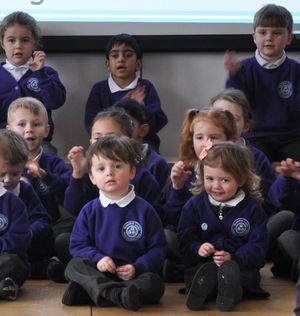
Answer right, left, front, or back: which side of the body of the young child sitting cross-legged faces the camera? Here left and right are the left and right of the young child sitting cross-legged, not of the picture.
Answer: front

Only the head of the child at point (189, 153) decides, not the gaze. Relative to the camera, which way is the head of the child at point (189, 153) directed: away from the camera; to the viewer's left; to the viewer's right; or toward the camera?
toward the camera

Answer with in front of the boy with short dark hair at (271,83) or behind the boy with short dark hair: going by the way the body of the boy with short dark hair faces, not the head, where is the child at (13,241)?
in front

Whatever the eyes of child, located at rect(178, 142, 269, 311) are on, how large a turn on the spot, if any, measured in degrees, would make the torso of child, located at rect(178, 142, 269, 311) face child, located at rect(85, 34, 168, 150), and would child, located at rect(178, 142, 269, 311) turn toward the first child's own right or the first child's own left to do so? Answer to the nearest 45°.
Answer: approximately 135° to the first child's own right

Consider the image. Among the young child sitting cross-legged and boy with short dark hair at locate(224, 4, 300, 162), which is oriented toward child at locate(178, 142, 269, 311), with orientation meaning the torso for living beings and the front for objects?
the boy with short dark hair

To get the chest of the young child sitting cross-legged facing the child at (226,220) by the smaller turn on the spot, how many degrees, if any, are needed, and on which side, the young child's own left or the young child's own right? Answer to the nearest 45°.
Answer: approximately 90° to the young child's own left

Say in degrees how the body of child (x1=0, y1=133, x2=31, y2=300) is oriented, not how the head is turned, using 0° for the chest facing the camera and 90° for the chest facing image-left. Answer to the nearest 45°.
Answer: approximately 0°

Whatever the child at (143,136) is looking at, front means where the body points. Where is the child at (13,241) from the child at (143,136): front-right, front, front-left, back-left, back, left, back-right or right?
front

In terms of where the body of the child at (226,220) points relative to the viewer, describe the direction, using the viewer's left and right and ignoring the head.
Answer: facing the viewer

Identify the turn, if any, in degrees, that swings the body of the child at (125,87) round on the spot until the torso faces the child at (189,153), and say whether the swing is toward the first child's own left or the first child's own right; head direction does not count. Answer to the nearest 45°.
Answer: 0° — they already face them

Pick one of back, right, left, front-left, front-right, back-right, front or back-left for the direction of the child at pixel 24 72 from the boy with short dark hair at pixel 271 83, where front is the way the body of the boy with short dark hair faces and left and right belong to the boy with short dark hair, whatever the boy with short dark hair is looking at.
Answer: right

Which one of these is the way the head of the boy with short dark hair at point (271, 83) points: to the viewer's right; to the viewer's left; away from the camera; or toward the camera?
toward the camera

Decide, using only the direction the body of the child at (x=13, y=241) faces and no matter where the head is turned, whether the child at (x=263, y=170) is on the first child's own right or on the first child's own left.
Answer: on the first child's own left

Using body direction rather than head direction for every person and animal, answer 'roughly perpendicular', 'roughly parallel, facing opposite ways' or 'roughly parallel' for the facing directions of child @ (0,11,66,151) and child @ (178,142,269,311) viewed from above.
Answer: roughly parallel
